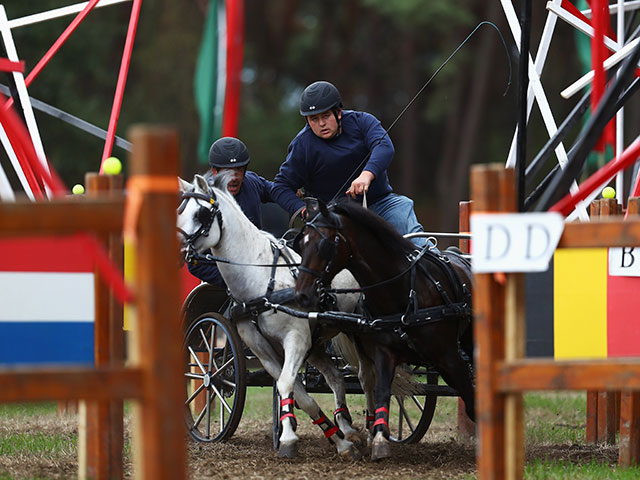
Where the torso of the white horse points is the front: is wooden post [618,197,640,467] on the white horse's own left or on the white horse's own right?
on the white horse's own left

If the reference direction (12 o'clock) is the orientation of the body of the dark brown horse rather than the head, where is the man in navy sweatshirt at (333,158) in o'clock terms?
The man in navy sweatshirt is roughly at 4 o'clock from the dark brown horse.

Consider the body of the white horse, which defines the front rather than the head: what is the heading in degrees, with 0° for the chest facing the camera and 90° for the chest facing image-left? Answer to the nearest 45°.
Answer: approximately 45°

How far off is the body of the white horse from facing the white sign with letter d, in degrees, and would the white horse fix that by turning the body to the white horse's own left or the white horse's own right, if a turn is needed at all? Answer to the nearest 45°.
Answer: approximately 45° to the white horse's own left

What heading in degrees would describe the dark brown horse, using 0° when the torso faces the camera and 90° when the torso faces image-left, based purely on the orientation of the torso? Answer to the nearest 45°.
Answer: approximately 45°

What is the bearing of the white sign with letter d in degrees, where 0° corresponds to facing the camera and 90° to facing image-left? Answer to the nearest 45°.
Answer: approximately 0°
